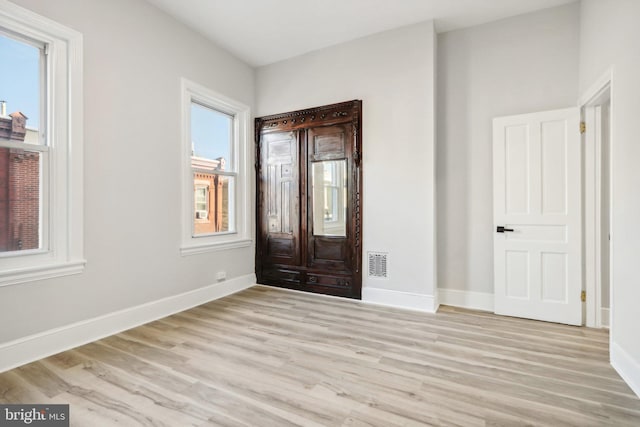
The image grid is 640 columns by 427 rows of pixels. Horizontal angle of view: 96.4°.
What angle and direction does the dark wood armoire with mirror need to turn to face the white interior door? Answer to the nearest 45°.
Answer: approximately 90° to its left

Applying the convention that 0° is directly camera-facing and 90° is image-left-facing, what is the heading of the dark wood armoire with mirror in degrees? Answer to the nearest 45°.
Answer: approximately 45°

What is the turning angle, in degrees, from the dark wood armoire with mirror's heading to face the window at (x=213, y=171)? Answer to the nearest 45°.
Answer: approximately 45° to its right

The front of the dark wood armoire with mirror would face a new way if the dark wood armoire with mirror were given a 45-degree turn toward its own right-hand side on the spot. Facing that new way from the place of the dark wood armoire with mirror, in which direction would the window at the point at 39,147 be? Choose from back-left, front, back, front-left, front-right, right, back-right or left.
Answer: front-left
